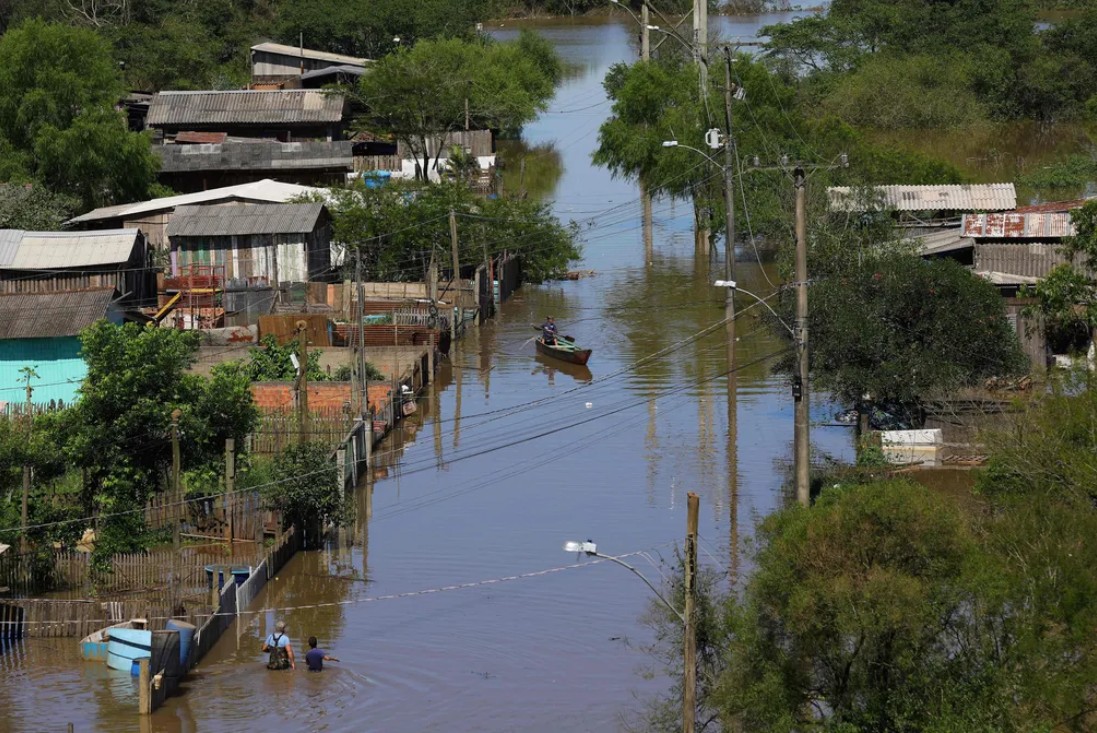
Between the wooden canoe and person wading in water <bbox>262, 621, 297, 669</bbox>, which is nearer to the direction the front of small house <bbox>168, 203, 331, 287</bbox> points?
the person wading in water

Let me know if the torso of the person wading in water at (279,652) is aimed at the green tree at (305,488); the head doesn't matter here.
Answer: yes

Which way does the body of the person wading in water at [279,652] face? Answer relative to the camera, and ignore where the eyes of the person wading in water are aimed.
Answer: away from the camera

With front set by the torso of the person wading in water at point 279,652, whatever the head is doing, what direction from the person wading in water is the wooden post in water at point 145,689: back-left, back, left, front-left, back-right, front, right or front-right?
back-left

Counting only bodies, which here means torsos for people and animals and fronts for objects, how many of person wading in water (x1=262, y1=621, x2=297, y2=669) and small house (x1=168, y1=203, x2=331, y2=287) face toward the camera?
1

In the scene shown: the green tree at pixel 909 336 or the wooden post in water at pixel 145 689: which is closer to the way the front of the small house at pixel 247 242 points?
the wooden post in water

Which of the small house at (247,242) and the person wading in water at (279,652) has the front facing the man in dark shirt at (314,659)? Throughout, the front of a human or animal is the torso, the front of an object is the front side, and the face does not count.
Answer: the small house

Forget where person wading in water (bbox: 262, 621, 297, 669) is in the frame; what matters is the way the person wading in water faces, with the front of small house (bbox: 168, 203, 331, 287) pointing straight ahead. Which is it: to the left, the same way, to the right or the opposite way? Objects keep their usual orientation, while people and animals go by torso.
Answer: the opposite way

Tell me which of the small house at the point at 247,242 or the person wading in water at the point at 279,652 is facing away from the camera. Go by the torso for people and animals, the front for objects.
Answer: the person wading in water

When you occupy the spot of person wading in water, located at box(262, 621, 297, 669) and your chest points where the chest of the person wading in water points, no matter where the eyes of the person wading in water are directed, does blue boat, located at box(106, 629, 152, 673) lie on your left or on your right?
on your left

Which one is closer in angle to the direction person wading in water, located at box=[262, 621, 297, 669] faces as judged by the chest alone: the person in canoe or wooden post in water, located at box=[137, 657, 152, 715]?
the person in canoe

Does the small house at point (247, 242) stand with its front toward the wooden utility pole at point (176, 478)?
yes

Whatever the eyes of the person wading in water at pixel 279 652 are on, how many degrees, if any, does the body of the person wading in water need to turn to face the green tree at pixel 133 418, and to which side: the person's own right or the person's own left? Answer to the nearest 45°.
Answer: approximately 45° to the person's own left

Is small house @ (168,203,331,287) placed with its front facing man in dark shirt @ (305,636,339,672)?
yes
